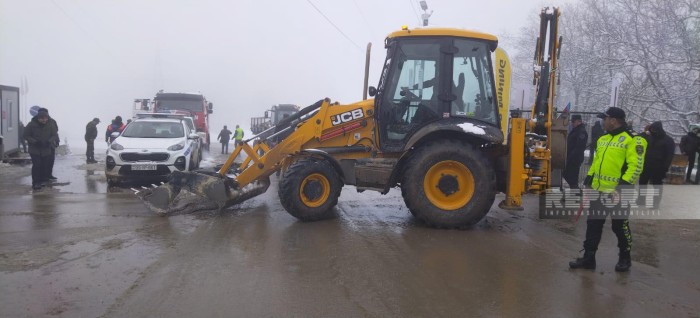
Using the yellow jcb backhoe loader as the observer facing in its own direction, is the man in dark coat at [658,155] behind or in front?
behind

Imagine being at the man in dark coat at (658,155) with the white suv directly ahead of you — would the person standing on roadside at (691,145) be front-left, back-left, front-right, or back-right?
back-right

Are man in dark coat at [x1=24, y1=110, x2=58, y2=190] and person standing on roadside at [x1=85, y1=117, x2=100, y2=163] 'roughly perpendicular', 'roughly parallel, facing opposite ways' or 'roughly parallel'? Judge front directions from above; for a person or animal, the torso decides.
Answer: roughly perpendicular

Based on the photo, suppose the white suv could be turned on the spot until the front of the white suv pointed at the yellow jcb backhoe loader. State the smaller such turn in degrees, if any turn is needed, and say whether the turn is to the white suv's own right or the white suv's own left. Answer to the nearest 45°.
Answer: approximately 90° to the white suv's own left

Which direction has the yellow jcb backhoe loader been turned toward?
to the viewer's left

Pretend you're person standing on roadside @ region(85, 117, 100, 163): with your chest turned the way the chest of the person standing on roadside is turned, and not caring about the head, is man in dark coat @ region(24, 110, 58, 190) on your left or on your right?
on your right

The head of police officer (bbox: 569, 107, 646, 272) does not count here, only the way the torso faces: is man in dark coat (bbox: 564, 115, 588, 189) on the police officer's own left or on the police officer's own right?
on the police officer's own right

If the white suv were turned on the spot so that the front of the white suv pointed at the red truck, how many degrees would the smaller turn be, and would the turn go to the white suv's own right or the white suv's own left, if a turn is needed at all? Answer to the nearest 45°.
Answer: approximately 135° to the white suv's own right

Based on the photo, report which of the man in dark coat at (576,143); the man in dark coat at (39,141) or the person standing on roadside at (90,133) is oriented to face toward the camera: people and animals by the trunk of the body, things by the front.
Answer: the man in dark coat at (39,141)

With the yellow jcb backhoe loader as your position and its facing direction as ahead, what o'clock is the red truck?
The red truck is roughly at 2 o'clock from the yellow jcb backhoe loader.
